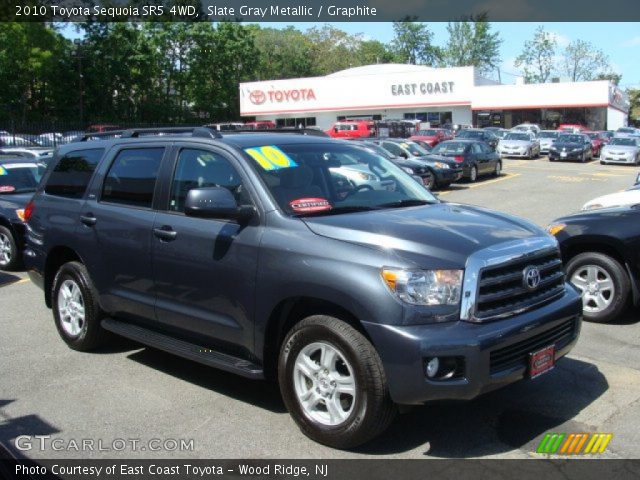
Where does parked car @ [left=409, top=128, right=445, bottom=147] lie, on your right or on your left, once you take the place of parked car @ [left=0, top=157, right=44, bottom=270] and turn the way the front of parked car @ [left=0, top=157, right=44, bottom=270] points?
on your left

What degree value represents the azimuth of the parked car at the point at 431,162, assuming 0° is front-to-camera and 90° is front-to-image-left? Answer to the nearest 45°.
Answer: approximately 315°

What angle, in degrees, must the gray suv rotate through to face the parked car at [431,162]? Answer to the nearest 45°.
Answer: approximately 135° to its left

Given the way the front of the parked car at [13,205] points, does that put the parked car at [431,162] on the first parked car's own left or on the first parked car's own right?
on the first parked car's own left

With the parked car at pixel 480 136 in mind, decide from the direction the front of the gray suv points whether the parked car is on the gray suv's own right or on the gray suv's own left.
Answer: on the gray suv's own left

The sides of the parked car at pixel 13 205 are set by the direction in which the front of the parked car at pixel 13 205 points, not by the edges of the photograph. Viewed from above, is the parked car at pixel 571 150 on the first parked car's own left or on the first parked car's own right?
on the first parked car's own left

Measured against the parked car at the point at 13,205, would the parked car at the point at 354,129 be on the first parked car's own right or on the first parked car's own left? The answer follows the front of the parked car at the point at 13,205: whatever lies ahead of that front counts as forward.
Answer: on the first parked car's own left

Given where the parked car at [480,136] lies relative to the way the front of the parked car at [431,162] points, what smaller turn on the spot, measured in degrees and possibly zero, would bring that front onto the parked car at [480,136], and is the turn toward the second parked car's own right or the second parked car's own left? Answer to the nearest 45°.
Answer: approximately 135° to the second parked car's own left

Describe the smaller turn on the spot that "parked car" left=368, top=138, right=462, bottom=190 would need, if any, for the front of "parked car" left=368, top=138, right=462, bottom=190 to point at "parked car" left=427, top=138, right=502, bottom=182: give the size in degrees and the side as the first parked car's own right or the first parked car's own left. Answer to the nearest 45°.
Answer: approximately 90° to the first parked car's own left

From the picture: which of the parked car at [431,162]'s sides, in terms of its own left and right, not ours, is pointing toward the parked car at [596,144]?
left
